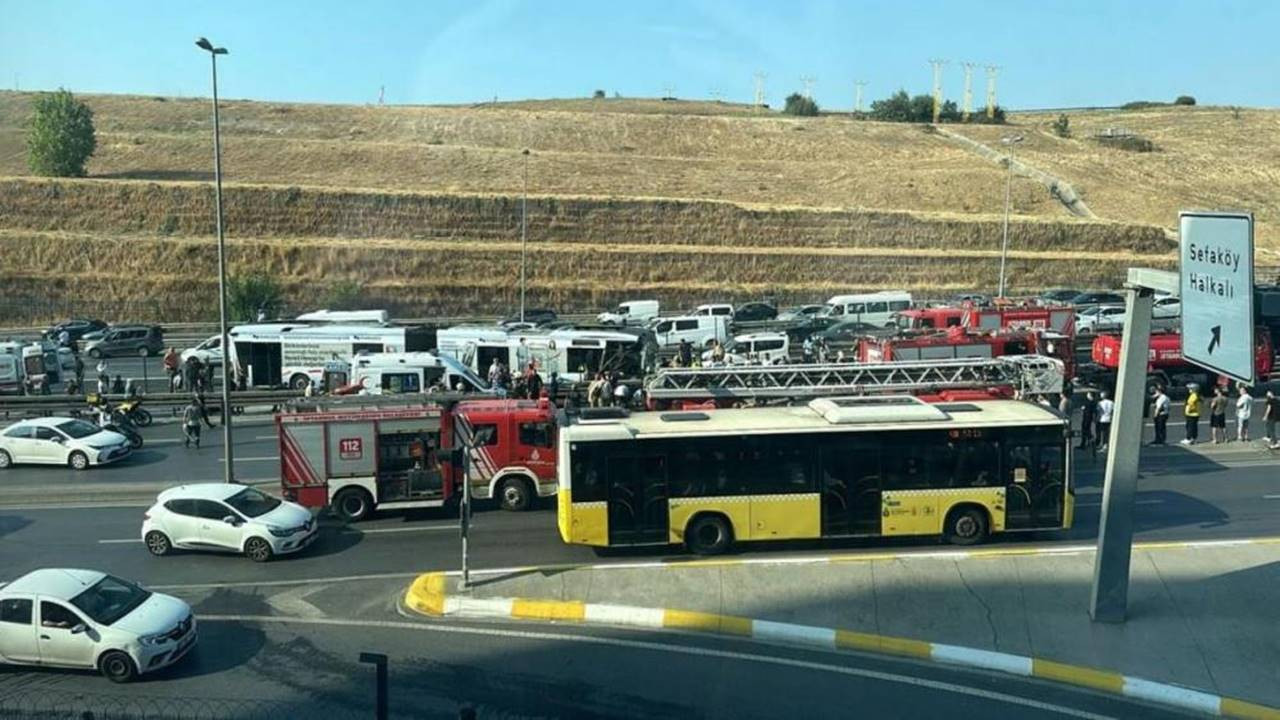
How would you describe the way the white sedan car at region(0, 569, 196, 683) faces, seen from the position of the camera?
facing the viewer and to the right of the viewer

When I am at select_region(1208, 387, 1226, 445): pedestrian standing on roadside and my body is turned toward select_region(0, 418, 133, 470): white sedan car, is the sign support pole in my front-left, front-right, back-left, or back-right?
front-left

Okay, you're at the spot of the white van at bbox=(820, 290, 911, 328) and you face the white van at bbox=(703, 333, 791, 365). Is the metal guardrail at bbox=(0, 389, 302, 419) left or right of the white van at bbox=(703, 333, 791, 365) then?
right

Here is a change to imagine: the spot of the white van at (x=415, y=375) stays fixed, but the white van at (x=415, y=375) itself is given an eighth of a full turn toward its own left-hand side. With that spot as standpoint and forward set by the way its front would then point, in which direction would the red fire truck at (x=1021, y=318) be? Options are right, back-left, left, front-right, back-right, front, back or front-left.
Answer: front-right

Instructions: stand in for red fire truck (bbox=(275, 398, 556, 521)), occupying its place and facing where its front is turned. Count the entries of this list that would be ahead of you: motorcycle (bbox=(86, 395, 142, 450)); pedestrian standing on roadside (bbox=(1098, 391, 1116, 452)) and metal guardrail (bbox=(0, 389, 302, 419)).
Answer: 1

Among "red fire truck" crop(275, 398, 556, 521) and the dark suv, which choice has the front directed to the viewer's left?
the dark suv

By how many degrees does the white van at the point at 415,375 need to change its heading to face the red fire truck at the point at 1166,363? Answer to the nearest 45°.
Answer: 0° — it already faces it

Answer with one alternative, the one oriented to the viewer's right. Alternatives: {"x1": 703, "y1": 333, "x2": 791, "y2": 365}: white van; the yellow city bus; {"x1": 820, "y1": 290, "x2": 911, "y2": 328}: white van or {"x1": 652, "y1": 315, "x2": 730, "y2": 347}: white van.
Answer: the yellow city bus

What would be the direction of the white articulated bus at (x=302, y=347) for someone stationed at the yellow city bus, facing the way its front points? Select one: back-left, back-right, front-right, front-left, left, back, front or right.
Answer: back-left

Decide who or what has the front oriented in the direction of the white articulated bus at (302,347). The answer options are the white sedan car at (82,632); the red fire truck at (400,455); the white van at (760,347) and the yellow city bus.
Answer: the white van

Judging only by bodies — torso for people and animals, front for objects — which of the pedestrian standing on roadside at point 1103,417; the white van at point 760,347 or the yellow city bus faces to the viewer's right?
the yellow city bus

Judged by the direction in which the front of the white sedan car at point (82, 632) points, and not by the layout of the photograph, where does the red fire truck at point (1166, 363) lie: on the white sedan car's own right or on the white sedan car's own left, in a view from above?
on the white sedan car's own left

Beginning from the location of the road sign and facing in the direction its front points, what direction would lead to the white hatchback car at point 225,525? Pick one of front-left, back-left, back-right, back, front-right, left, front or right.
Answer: front-right

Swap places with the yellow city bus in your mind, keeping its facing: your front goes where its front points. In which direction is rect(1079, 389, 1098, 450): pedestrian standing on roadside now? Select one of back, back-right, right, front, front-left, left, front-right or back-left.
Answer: front-left

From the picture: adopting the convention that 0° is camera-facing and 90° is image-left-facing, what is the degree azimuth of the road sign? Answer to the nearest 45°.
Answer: approximately 45°

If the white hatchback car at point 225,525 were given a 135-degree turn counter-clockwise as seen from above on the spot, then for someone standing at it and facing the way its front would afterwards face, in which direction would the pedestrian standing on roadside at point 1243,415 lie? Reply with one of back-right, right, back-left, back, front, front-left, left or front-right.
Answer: right

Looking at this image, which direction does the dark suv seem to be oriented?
to the viewer's left

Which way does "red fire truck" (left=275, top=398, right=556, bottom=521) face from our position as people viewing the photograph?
facing to the right of the viewer

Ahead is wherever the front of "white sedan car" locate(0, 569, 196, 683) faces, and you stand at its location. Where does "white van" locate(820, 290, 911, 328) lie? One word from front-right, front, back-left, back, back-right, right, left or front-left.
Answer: left

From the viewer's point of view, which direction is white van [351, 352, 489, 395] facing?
to the viewer's right

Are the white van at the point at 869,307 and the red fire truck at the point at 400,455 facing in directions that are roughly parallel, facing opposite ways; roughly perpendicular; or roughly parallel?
roughly parallel, facing opposite ways

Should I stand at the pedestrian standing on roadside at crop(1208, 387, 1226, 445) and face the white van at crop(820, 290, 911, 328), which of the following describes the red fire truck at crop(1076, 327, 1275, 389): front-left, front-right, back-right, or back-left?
front-right
